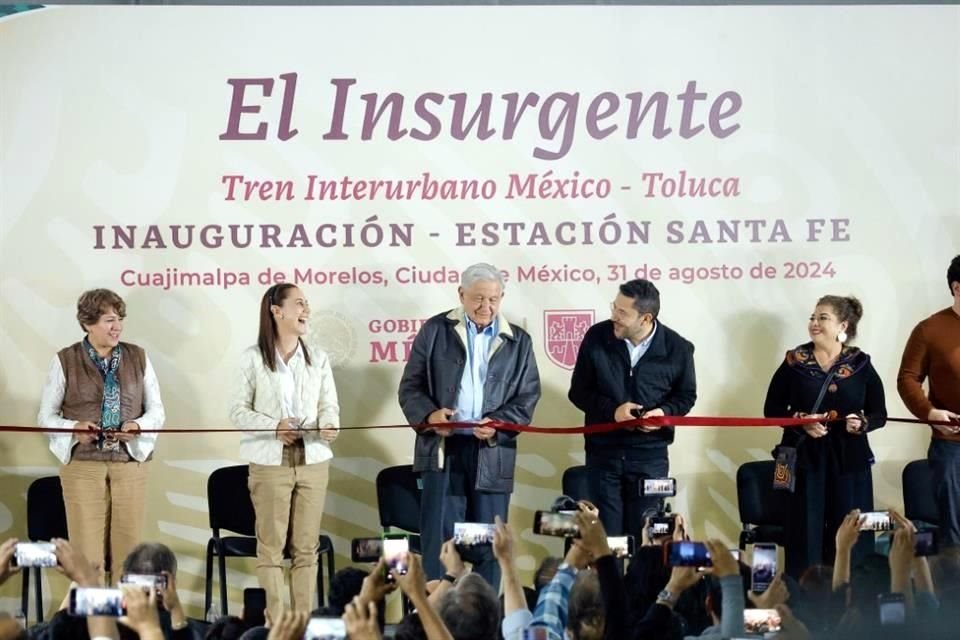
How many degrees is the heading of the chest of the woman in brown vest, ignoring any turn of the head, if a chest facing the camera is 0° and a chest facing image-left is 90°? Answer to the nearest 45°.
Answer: approximately 0°

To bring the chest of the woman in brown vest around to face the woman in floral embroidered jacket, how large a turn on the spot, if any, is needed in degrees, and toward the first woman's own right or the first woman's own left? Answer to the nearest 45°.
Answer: approximately 90° to the first woman's own left

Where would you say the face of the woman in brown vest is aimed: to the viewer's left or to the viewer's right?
to the viewer's right

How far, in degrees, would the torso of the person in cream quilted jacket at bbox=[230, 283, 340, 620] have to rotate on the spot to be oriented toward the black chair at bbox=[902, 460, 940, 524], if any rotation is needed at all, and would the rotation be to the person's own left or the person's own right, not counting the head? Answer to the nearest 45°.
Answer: approximately 90° to the person's own left

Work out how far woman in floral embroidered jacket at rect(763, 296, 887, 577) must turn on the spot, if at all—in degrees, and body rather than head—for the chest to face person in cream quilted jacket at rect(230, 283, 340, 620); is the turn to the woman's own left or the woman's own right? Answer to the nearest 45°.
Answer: approximately 90° to the woman's own right

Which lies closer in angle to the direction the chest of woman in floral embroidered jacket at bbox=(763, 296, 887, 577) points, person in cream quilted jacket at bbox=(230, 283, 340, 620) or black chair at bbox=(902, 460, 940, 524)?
the person in cream quilted jacket

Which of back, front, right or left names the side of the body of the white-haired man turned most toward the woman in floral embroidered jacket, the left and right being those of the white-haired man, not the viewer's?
left
